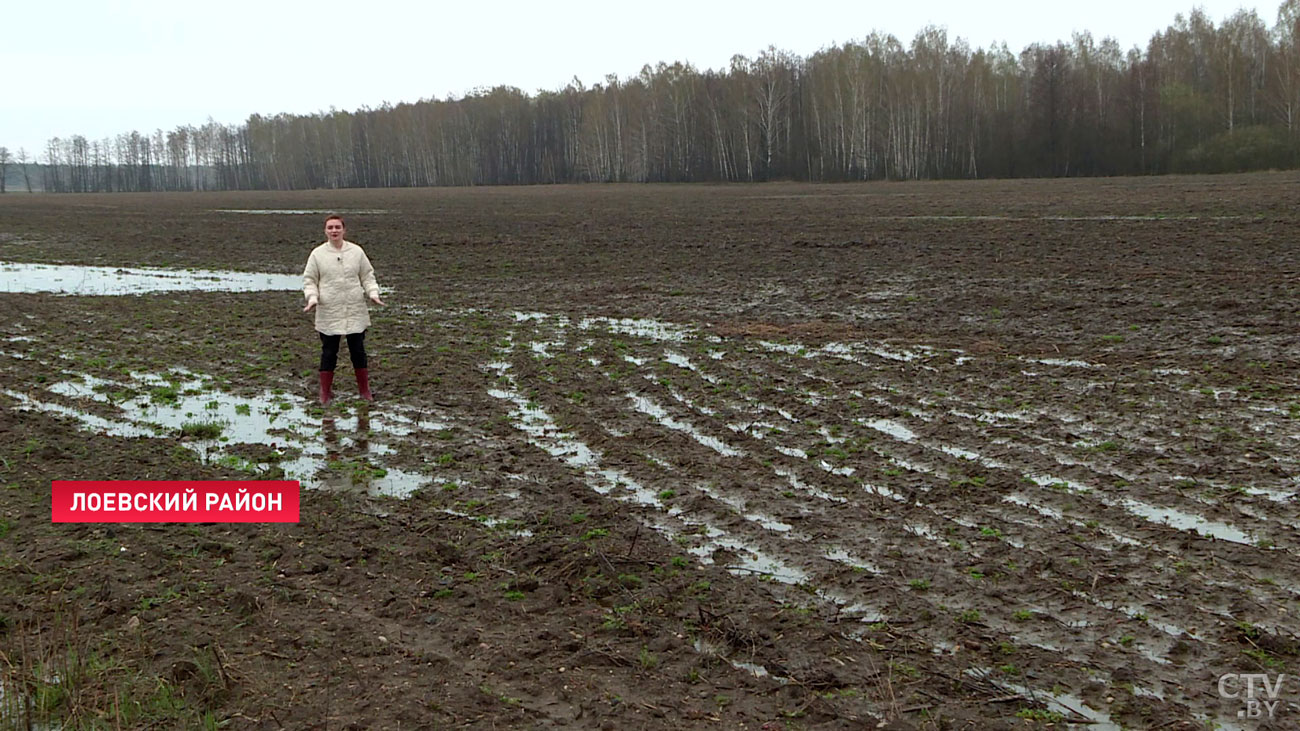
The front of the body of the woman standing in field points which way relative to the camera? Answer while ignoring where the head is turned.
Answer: toward the camera
